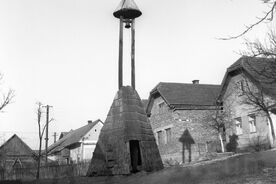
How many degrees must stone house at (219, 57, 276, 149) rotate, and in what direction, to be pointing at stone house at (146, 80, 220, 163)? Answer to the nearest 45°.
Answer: approximately 90° to its right

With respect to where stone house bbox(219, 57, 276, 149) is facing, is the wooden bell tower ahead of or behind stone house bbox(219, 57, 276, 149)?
ahead

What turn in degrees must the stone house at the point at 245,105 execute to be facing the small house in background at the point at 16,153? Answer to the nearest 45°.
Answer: approximately 90° to its right

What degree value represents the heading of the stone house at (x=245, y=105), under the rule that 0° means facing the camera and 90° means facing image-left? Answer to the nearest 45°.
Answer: approximately 45°
